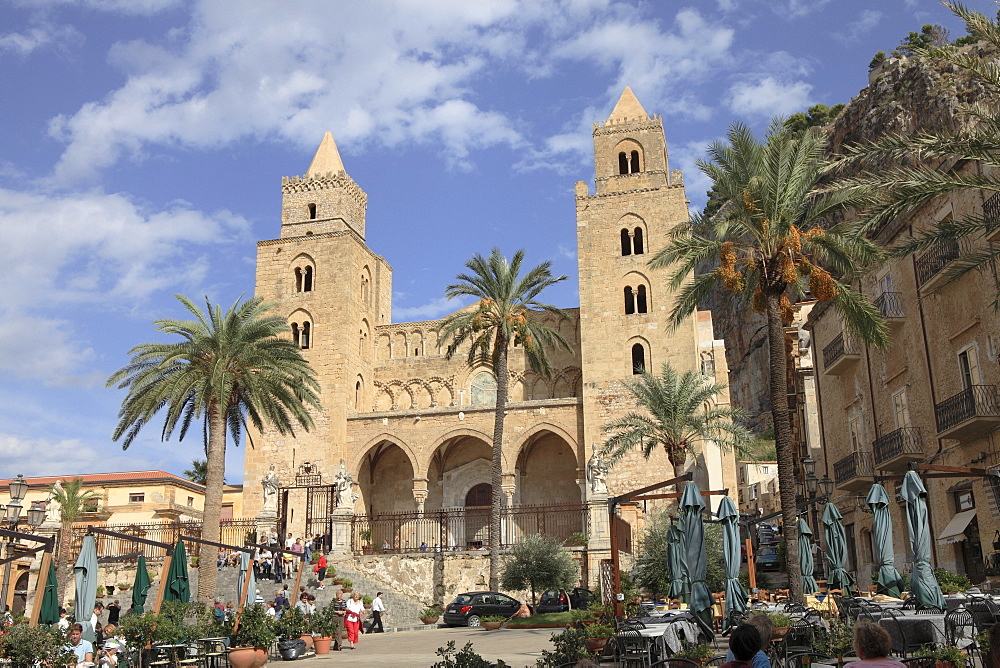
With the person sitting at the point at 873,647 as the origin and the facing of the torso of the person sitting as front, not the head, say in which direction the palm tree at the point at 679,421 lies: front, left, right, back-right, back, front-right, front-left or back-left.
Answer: front

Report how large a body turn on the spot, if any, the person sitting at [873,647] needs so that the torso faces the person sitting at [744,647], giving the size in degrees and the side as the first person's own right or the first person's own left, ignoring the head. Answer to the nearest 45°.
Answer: approximately 45° to the first person's own left

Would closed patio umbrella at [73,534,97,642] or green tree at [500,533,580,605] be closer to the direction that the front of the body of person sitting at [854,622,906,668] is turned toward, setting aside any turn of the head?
the green tree

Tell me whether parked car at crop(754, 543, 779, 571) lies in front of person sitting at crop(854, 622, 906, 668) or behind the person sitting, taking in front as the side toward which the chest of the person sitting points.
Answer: in front

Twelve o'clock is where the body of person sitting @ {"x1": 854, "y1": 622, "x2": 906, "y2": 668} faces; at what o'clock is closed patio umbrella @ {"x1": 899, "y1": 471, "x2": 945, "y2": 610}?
The closed patio umbrella is roughly at 12 o'clock from the person sitting.

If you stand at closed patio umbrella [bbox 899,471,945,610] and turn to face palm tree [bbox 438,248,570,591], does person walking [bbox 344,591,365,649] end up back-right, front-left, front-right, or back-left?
front-left

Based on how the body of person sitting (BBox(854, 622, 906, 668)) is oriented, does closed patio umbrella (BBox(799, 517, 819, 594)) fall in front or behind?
in front

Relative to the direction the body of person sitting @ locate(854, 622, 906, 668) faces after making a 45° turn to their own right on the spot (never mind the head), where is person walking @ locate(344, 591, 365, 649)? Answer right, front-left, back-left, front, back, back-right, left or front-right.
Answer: left

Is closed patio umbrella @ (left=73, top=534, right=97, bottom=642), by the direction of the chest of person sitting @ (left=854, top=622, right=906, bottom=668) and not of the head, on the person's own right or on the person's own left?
on the person's own left

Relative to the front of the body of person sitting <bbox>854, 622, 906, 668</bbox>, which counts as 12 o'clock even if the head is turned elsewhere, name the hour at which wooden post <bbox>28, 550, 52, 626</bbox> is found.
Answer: The wooden post is roughly at 10 o'clock from the person sitting.

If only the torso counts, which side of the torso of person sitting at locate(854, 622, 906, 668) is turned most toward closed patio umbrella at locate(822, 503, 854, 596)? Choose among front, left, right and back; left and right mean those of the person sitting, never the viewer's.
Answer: front

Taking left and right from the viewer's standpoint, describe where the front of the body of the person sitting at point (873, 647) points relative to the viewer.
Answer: facing away from the viewer

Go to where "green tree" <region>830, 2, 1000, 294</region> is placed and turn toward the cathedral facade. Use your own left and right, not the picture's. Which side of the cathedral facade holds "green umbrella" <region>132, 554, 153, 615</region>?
left

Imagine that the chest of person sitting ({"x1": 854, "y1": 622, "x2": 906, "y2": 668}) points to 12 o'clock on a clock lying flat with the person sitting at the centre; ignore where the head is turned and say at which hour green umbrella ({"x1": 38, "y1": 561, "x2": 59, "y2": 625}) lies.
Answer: The green umbrella is roughly at 10 o'clock from the person sitting.

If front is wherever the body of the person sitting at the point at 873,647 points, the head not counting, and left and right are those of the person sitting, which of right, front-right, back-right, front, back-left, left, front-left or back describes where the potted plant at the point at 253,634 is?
front-left

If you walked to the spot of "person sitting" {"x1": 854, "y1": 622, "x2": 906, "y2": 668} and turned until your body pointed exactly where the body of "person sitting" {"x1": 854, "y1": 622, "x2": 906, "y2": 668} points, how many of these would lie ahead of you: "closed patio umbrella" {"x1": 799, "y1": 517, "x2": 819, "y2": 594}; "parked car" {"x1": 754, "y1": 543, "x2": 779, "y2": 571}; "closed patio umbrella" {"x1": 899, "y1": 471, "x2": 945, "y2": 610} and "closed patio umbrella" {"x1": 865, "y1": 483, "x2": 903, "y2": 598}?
4

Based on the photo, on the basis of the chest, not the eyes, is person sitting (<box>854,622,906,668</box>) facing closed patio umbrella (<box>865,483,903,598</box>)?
yes

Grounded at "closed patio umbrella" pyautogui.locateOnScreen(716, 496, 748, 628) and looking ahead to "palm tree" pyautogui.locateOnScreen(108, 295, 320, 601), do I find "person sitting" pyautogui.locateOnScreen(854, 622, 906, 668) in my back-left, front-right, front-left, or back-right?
back-left

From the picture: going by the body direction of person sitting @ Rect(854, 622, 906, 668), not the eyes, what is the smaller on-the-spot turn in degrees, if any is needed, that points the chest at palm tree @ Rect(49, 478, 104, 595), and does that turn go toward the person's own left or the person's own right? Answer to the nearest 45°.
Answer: approximately 45° to the person's own left

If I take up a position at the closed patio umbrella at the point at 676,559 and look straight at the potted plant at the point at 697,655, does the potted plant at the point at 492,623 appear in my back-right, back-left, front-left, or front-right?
back-right
